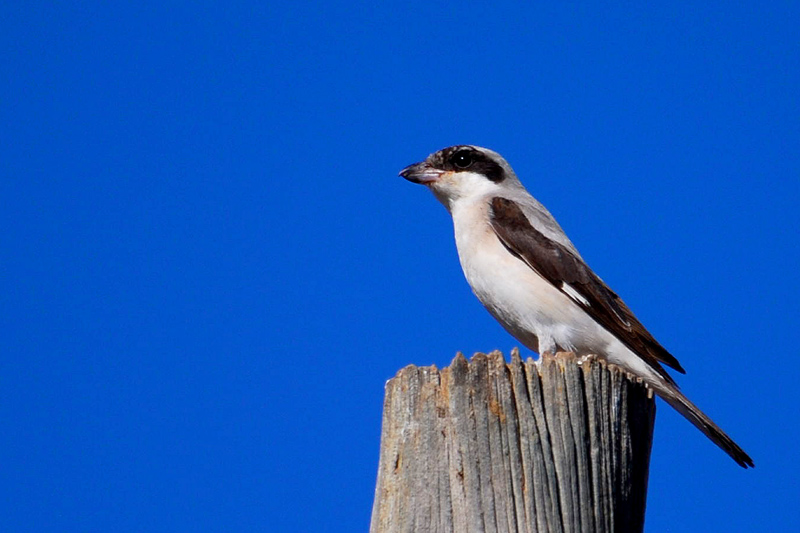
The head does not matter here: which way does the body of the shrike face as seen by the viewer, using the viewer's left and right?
facing to the left of the viewer
